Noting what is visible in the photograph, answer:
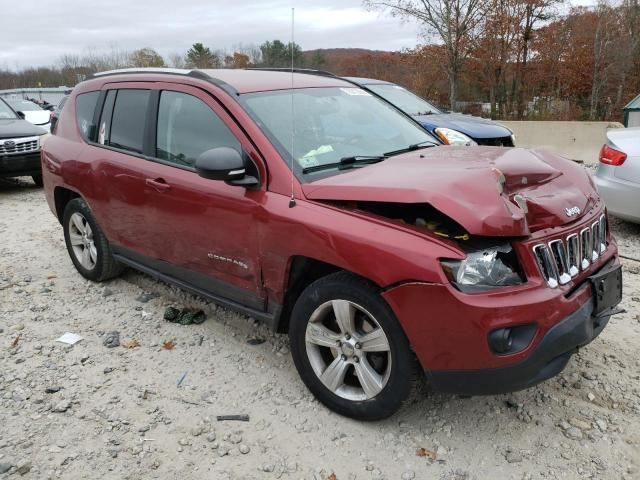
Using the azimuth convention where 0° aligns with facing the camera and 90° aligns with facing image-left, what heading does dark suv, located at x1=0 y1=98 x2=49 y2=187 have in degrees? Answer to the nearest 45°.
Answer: approximately 315°

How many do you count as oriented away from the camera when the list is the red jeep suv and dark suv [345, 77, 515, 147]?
0

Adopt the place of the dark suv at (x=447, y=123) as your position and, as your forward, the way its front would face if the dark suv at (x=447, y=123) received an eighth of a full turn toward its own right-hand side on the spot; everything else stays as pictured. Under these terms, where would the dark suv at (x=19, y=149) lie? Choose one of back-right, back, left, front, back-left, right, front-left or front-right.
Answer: right

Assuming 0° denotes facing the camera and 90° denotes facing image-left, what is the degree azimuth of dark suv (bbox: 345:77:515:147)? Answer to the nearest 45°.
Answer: approximately 315°

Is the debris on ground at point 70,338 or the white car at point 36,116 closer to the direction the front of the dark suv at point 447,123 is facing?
the debris on ground

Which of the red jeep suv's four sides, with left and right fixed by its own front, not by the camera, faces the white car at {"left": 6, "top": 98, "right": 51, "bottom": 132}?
back

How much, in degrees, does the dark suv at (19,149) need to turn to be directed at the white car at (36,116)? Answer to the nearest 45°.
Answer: approximately 135° to its left

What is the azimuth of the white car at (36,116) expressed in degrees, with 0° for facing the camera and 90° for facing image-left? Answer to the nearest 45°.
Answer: approximately 315°

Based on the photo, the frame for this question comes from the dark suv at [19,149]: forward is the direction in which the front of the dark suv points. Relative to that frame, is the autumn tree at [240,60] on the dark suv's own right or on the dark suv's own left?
on the dark suv's own left
